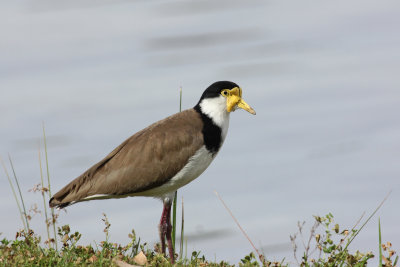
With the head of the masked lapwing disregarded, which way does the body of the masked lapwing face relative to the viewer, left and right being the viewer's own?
facing to the right of the viewer
